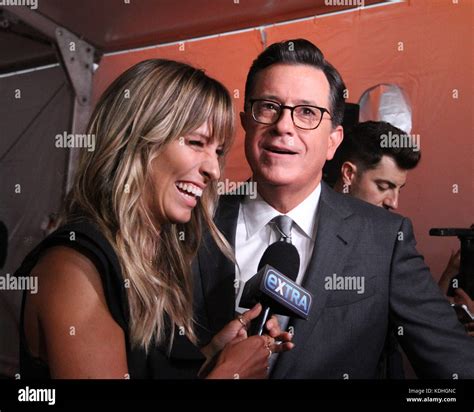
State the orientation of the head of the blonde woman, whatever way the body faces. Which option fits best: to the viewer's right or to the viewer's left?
to the viewer's right

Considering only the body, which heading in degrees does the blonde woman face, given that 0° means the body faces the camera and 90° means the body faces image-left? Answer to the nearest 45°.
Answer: approximately 270°
